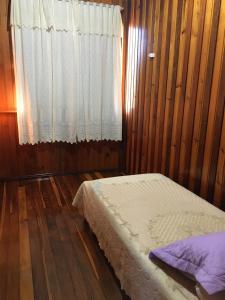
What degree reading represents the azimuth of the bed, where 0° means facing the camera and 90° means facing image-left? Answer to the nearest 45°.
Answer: approximately 135°

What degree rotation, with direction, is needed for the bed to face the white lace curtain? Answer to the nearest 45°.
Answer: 0° — it already faces it
